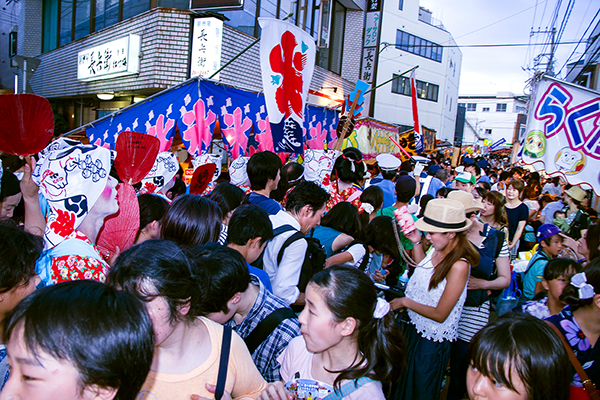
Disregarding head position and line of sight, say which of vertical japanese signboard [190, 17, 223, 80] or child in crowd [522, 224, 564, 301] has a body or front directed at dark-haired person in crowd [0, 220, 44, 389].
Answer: the vertical japanese signboard

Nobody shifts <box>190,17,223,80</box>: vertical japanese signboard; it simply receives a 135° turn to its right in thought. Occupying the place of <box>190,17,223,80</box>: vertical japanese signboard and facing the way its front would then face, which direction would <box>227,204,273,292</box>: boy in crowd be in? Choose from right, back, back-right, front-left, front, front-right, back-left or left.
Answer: back-left

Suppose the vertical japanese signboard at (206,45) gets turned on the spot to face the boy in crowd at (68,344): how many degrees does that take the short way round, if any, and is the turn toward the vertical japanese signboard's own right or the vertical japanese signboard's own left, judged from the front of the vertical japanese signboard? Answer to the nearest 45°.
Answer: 0° — it already faces them

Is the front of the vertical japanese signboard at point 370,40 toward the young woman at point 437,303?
yes

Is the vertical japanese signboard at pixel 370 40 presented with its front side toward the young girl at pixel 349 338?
yes

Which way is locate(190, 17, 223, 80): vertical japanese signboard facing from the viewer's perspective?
toward the camera

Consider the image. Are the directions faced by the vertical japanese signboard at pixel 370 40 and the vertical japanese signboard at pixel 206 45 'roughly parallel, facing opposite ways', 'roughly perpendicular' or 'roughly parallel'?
roughly parallel

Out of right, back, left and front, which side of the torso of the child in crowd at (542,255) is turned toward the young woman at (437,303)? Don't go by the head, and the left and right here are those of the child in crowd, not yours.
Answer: right

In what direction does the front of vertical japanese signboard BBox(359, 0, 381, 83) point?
toward the camera

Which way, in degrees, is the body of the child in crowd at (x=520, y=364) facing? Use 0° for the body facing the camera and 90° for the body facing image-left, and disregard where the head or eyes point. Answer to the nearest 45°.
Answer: approximately 45°
